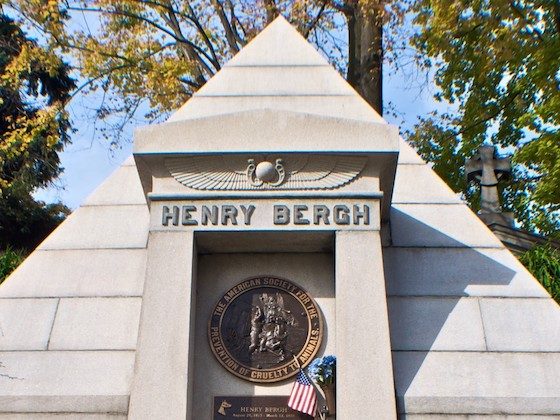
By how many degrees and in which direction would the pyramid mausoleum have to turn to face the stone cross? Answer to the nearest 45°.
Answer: approximately 135° to its left

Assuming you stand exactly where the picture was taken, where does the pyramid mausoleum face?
facing the viewer

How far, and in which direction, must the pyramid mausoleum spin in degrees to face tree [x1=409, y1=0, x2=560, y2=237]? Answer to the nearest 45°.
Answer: approximately 135° to its left
